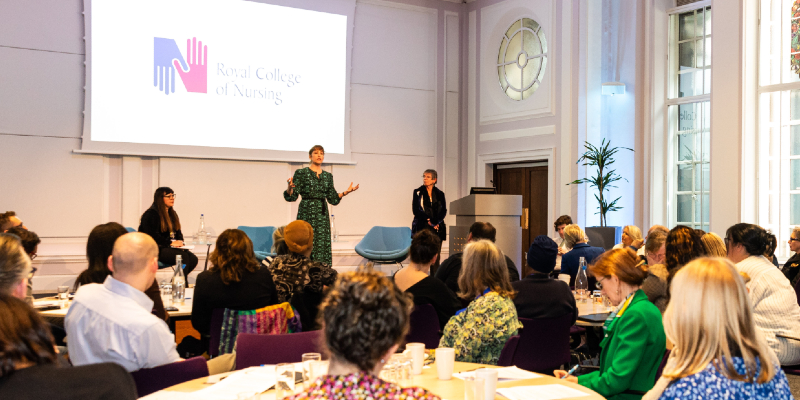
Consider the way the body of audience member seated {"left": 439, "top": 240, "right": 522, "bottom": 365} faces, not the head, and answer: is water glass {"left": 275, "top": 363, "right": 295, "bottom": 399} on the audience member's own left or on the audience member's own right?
on the audience member's own left

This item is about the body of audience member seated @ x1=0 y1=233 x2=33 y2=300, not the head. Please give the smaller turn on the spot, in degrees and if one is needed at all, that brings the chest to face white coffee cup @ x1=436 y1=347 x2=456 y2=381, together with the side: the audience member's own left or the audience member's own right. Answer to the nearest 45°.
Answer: approximately 90° to the audience member's own right

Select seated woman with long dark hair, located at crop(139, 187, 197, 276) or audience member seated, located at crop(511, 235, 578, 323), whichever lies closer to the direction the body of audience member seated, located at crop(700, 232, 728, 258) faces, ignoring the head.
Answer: the seated woman with long dark hair

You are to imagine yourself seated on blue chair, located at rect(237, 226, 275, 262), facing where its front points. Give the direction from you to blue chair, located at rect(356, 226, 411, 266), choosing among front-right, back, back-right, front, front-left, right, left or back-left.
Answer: front-left

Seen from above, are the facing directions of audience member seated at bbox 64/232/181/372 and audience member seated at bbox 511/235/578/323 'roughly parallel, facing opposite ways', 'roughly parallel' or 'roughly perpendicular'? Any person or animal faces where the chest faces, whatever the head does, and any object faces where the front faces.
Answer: roughly parallel

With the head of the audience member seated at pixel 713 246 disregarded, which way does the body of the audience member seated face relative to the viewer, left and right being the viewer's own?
facing away from the viewer and to the left of the viewer

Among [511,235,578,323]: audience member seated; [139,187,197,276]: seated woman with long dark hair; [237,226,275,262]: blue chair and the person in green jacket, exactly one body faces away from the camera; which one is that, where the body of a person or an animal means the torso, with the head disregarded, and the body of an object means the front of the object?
the audience member seated

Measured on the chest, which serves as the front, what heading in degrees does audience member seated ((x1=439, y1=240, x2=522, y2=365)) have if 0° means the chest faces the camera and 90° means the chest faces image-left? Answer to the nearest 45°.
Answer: approximately 135°

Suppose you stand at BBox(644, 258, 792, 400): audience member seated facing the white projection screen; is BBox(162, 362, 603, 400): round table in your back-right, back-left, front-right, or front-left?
front-left

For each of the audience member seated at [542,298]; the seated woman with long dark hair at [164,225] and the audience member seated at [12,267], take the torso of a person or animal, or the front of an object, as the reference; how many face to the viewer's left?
0

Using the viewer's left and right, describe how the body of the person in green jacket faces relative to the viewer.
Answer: facing to the left of the viewer

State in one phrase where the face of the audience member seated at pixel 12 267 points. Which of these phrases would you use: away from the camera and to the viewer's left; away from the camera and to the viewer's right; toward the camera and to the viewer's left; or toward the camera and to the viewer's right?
away from the camera and to the viewer's right

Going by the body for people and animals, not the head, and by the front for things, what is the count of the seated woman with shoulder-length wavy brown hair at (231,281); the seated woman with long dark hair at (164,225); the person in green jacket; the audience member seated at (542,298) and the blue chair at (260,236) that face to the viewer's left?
1

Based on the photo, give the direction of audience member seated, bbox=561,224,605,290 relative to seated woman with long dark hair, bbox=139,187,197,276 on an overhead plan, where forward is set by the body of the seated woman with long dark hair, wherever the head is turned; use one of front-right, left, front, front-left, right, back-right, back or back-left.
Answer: front

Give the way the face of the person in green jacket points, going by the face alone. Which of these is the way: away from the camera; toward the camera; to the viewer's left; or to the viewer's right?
to the viewer's left

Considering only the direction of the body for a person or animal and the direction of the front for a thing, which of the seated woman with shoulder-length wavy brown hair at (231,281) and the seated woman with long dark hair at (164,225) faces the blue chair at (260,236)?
the seated woman with shoulder-length wavy brown hair at (231,281)

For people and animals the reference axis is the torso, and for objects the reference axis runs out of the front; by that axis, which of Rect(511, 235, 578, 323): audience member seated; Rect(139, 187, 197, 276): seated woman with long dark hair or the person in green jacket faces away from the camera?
the audience member seated
